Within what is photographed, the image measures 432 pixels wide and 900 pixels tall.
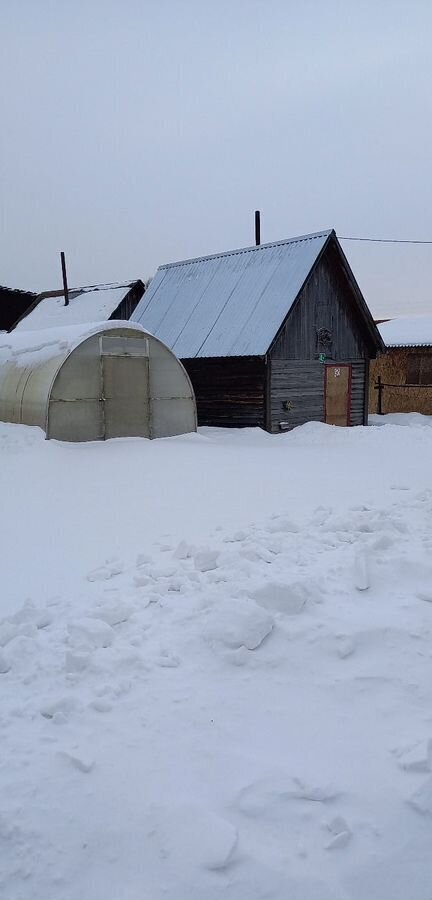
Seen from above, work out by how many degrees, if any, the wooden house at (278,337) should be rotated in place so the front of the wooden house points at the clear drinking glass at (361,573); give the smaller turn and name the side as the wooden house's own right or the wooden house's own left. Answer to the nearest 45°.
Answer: approximately 45° to the wooden house's own right

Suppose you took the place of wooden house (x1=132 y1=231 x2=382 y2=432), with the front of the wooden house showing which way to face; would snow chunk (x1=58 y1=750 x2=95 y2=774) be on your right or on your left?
on your right

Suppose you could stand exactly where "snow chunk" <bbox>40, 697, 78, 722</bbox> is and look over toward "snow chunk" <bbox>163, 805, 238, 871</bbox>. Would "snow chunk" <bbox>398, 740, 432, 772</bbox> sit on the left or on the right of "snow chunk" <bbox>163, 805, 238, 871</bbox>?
left

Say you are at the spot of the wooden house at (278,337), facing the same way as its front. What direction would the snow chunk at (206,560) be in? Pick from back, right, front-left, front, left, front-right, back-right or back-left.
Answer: front-right

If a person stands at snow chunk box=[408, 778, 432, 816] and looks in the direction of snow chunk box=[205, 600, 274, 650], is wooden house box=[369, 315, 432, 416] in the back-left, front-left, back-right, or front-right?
front-right

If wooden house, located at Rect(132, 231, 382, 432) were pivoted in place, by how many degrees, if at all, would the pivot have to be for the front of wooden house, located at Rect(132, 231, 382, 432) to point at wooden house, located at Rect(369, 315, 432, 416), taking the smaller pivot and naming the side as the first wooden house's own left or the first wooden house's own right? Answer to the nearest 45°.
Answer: approximately 90° to the first wooden house's own left

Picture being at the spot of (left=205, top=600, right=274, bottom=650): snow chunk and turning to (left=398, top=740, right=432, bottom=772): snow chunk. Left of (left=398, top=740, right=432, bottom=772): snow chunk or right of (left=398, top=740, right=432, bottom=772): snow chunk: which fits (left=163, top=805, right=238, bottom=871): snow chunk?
right

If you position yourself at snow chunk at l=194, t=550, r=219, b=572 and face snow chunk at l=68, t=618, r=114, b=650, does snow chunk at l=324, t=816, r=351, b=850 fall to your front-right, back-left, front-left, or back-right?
front-left

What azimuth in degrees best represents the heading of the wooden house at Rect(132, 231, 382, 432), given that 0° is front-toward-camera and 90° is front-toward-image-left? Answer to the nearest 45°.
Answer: approximately 315°

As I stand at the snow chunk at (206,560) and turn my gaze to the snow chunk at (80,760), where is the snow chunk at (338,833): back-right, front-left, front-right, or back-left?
front-left

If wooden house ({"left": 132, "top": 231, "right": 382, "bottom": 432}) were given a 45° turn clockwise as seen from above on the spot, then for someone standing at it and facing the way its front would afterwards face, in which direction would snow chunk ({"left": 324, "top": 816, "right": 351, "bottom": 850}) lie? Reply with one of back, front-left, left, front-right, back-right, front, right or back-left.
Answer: front

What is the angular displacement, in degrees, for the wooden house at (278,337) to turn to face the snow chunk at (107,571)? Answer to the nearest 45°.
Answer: approximately 45° to its right

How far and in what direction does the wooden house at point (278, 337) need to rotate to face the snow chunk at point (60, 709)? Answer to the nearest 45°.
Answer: approximately 45° to its right

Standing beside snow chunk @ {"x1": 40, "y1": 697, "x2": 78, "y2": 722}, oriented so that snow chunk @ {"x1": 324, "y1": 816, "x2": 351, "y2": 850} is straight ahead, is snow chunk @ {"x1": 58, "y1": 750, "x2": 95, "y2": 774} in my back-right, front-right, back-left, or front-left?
front-right

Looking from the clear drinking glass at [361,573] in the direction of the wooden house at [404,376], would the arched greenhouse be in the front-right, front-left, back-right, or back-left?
front-left

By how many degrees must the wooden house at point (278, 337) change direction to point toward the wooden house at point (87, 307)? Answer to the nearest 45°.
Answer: approximately 180°
